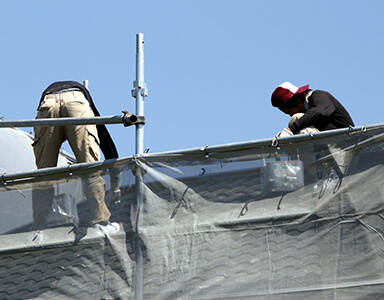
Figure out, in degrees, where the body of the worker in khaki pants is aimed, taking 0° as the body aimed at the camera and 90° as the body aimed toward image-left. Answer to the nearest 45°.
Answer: approximately 180°

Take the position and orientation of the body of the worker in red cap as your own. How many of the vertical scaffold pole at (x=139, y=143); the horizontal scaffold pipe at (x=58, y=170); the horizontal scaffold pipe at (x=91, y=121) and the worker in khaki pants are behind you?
0

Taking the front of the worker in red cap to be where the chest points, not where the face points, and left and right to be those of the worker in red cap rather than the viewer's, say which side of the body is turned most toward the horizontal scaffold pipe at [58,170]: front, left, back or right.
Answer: front

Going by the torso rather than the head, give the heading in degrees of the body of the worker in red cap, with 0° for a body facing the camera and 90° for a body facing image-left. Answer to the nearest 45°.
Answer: approximately 90°

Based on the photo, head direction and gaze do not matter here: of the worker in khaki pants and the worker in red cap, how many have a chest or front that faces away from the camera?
1

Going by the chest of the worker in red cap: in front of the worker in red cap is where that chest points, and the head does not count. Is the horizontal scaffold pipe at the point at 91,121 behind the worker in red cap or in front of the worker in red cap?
in front

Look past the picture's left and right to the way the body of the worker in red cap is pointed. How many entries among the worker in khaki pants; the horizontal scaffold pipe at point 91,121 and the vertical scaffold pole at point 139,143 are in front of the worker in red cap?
3

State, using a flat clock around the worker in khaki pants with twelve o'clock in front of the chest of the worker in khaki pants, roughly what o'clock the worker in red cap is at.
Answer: The worker in red cap is roughly at 4 o'clock from the worker in khaki pants.

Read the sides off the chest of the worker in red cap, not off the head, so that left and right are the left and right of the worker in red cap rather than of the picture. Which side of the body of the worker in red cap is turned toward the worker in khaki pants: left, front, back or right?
front

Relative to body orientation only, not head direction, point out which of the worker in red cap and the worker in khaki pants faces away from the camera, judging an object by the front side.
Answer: the worker in khaki pants

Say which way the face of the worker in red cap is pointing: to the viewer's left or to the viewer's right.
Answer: to the viewer's left

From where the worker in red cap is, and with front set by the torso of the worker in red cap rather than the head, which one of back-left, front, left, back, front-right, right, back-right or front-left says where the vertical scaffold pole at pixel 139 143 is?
front

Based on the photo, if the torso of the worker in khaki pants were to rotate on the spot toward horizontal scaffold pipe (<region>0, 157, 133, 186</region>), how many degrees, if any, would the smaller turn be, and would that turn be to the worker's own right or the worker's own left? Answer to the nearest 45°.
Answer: approximately 180°

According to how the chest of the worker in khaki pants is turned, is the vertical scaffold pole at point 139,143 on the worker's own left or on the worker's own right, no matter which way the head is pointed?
on the worker's own right

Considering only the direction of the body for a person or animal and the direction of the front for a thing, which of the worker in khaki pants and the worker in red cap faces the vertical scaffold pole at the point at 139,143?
the worker in red cap
